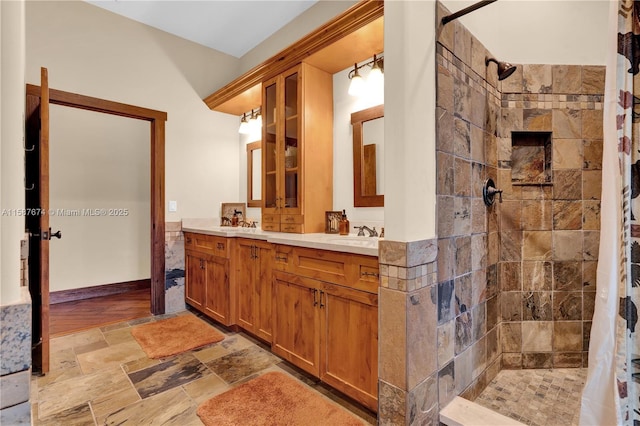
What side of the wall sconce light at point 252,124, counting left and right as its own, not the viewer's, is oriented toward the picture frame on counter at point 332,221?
left

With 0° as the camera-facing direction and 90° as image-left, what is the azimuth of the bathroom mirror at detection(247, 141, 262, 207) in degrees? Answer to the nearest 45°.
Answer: approximately 45°

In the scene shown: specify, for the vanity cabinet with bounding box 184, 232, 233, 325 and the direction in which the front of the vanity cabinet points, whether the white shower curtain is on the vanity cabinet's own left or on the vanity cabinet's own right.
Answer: on the vanity cabinet's own left

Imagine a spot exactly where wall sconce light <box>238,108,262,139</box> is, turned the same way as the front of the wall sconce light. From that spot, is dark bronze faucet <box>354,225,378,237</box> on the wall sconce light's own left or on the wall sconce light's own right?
on the wall sconce light's own left

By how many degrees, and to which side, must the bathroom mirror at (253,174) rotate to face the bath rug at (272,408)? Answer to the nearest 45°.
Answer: approximately 45° to its left

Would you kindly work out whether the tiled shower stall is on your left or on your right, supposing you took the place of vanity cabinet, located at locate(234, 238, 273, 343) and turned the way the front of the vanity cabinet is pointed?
on your left

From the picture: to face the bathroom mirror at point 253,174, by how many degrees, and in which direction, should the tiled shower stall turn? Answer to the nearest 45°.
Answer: approximately 90° to its right

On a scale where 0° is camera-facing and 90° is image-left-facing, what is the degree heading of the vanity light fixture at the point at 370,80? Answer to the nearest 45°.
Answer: approximately 45°

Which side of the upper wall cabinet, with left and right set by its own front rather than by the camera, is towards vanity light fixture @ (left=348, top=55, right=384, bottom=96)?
left

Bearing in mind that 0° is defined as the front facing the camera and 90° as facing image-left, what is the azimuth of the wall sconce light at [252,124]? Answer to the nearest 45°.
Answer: approximately 45°
